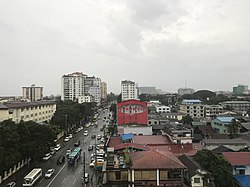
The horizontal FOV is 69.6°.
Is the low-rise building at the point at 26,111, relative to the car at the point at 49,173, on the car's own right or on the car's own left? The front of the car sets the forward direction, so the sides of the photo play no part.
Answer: on the car's own right

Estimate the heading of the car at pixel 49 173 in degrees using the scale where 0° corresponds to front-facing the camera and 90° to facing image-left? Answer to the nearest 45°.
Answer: approximately 45°

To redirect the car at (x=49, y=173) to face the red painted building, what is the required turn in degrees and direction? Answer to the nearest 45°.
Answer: approximately 180°

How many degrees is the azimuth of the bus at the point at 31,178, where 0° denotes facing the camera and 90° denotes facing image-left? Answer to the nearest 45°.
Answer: approximately 45°

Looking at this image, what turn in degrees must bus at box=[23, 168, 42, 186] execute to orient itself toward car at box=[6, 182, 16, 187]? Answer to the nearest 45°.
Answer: approximately 45° to its right

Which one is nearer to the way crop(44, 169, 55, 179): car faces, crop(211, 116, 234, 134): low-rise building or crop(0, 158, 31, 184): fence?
the fence

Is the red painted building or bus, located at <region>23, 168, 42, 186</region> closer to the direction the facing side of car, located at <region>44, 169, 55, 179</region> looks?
the bus

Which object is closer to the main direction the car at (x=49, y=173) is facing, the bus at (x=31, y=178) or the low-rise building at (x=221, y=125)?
the bus

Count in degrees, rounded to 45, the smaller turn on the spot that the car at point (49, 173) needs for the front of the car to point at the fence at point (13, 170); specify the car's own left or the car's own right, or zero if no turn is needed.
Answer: approximately 90° to the car's own right
